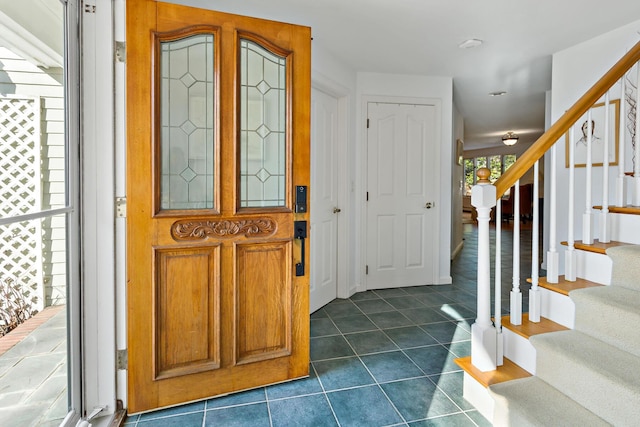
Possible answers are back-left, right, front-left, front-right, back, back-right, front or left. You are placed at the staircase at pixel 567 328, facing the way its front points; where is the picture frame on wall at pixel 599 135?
back-right

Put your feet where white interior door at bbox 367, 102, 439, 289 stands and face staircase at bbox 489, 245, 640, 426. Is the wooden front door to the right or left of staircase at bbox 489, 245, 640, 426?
right

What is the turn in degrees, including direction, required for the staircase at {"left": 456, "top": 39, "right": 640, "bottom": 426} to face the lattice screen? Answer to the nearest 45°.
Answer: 0° — it already faces it

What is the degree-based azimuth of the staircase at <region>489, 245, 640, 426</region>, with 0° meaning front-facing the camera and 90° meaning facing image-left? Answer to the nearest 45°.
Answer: approximately 45°
